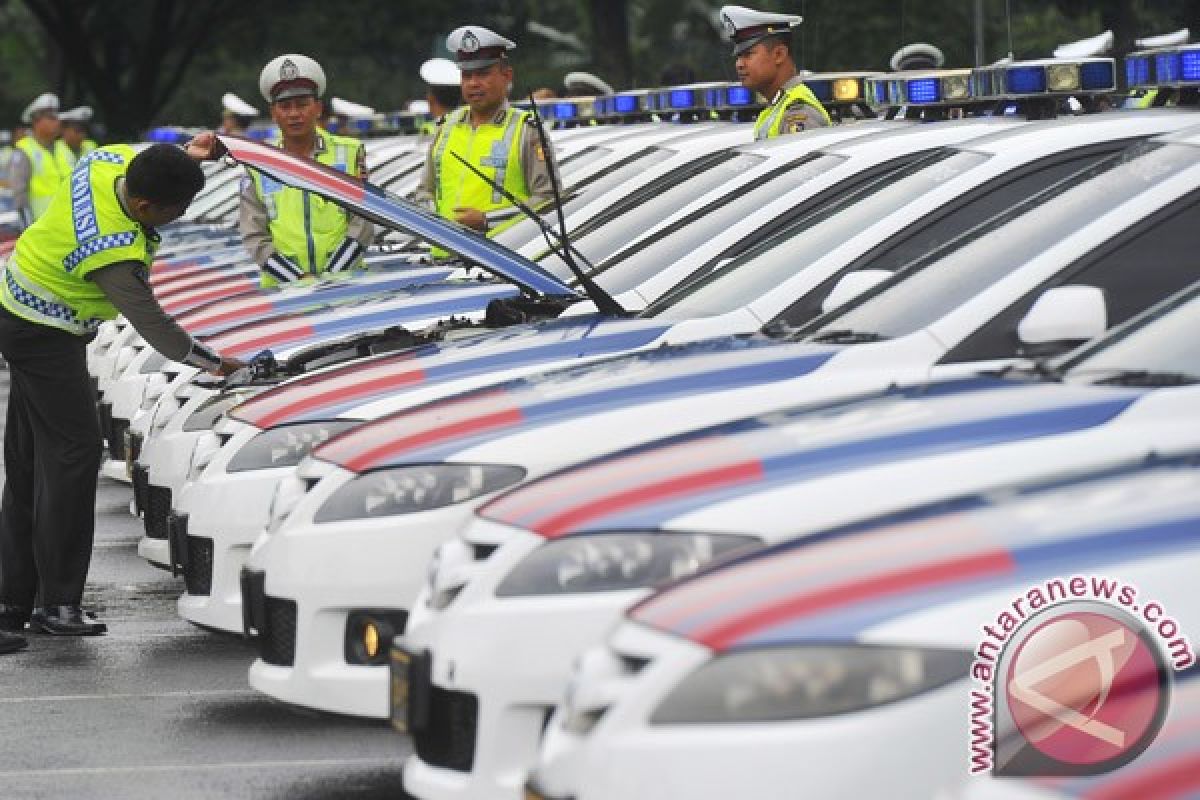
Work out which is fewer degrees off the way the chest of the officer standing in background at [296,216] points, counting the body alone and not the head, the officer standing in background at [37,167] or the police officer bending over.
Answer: the police officer bending over

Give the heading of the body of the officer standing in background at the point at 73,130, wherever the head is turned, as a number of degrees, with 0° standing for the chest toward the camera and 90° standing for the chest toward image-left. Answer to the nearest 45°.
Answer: approximately 45°

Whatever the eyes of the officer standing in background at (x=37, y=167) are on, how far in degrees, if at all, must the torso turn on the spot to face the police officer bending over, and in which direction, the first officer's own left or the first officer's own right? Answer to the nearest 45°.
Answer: approximately 45° to the first officer's own right

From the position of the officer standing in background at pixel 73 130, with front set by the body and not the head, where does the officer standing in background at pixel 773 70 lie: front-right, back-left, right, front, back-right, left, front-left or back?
front-left

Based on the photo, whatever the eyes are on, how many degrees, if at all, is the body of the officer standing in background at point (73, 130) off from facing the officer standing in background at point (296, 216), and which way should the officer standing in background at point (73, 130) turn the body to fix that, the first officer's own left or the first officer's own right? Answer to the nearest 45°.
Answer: approximately 45° to the first officer's own left

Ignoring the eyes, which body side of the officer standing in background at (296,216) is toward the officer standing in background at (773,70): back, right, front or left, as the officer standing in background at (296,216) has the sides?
left

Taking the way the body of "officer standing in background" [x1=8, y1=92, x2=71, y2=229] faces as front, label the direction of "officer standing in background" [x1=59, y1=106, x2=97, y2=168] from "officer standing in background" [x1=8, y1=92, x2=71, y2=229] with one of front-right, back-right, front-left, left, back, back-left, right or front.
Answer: back-left

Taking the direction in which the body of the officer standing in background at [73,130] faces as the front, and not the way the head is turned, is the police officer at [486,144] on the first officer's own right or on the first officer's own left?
on the first officer's own left

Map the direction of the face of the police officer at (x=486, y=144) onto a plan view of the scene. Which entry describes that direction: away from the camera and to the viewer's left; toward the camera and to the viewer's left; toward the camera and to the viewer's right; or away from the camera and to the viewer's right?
toward the camera and to the viewer's left

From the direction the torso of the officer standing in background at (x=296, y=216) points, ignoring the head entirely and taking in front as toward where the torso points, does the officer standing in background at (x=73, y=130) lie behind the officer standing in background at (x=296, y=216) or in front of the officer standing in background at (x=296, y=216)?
behind

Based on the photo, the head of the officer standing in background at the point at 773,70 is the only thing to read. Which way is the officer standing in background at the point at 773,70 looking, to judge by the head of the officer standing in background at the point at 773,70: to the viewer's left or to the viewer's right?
to the viewer's left
